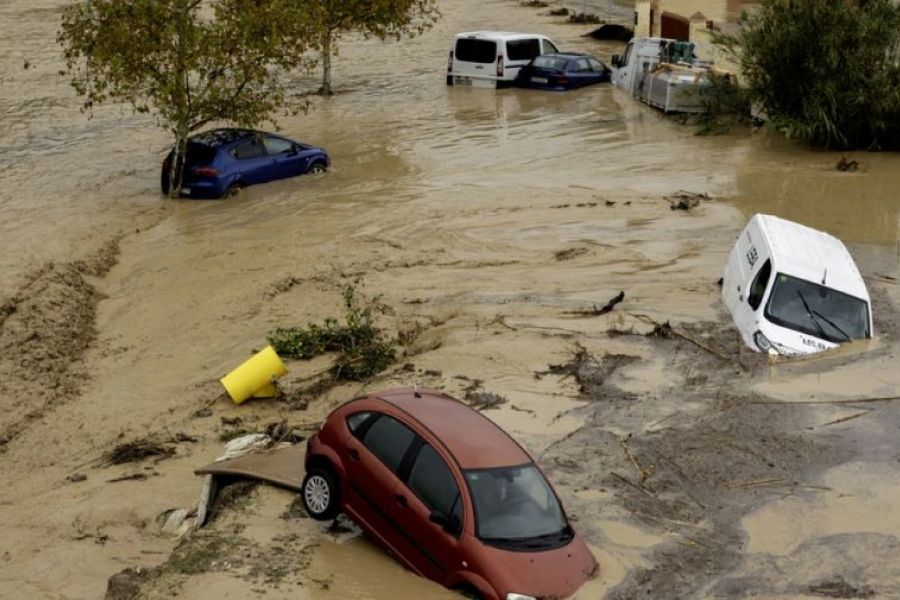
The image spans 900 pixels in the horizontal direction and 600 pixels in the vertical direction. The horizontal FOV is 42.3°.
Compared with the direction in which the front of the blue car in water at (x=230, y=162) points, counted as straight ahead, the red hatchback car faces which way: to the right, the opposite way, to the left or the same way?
to the right

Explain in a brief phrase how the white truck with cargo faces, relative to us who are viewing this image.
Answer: facing away from the viewer and to the left of the viewer

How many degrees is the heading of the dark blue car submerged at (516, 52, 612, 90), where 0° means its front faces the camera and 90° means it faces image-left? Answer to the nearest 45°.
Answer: approximately 225°

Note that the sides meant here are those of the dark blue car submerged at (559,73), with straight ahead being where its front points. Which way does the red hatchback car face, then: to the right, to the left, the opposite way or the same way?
to the right

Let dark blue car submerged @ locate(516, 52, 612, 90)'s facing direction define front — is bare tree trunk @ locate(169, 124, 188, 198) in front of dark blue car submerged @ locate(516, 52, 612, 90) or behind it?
behind

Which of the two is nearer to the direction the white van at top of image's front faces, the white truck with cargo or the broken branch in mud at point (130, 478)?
the white truck with cargo

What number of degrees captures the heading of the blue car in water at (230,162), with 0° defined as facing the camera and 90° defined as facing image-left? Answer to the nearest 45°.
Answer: approximately 225°

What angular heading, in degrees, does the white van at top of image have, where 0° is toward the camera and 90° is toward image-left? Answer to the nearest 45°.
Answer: approximately 225°

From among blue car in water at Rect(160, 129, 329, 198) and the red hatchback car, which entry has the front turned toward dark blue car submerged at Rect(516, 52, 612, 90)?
the blue car in water

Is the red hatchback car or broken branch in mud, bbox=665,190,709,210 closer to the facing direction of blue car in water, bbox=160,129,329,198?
the broken branch in mud

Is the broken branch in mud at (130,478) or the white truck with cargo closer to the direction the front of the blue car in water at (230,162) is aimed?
the white truck with cargo

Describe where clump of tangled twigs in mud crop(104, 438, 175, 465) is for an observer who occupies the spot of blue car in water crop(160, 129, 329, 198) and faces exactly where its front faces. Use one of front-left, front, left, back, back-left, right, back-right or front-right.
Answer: back-right
